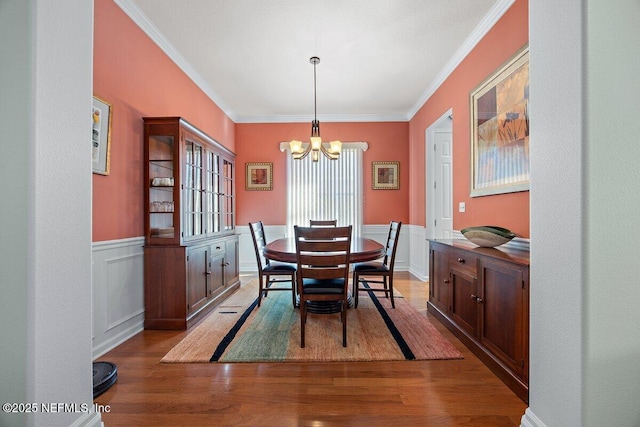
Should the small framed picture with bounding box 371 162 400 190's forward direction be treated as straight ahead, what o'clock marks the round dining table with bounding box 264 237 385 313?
The round dining table is roughly at 12 o'clock from the small framed picture.

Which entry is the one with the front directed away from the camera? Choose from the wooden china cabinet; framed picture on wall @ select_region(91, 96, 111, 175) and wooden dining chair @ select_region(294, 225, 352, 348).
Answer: the wooden dining chair

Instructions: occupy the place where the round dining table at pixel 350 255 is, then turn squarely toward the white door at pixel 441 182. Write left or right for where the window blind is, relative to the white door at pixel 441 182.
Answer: left

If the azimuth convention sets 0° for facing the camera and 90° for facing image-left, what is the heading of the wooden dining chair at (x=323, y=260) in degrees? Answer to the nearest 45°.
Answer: approximately 180°

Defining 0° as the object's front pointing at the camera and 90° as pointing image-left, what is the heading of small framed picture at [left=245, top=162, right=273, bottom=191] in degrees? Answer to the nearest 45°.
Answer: approximately 0°

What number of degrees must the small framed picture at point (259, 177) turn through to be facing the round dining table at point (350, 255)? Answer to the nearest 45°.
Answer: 0° — it already faces it

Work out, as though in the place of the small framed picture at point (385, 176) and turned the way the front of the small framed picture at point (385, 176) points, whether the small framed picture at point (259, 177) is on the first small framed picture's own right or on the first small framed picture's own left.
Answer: on the first small framed picture's own right

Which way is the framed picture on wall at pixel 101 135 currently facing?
to the viewer's right

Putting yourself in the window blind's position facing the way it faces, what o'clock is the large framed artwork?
The large framed artwork is roughly at 11 o'clock from the window blind.

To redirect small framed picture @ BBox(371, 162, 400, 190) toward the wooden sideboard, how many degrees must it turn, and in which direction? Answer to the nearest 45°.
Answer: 0° — it already faces it

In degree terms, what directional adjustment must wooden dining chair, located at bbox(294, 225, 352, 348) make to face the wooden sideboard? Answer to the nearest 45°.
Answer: approximately 90° to its right

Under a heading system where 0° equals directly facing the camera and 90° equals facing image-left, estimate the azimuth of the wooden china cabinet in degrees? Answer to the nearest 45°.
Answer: approximately 270°

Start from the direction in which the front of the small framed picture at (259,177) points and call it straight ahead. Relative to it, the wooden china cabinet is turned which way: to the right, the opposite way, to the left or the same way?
to the left

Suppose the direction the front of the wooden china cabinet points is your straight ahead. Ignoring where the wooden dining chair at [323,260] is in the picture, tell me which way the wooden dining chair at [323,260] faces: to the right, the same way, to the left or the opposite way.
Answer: to the left
